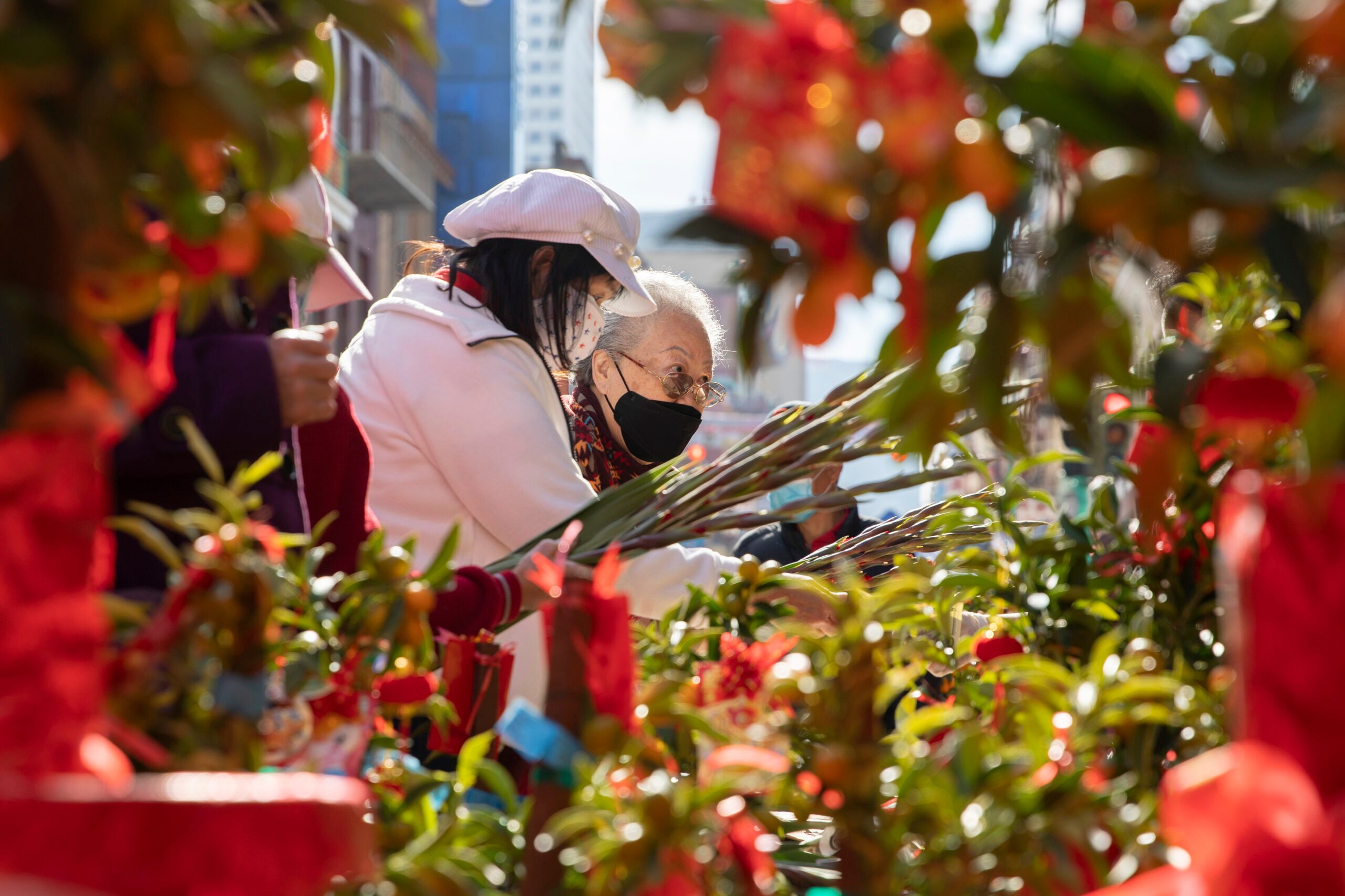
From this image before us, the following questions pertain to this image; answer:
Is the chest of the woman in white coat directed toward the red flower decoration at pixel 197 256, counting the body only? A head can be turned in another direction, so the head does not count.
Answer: no

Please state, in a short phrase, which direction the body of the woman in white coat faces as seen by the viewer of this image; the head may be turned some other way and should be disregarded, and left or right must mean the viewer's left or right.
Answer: facing to the right of the viewer

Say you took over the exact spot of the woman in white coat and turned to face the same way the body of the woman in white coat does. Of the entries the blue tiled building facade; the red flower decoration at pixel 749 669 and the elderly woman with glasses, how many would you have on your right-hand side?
1

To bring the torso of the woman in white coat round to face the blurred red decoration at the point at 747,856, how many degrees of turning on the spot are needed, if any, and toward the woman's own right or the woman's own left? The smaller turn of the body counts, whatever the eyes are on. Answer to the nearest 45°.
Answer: approximately 90° to the woman's own right

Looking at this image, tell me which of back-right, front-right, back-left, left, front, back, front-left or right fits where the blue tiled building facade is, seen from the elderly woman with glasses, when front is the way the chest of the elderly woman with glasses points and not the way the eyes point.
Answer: back-left

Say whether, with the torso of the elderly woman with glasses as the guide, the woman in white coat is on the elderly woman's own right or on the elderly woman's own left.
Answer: on the elderly woman's own right

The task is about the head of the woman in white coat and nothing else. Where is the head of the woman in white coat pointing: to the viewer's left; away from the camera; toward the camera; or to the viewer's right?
to the viewer's right

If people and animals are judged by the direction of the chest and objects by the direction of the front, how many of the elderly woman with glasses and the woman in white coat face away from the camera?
0

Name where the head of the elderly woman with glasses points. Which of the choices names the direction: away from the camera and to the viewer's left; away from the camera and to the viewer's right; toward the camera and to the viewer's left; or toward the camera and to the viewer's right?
toward the camera and to the viewer's right

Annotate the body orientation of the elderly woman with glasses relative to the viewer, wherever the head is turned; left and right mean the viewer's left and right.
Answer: facing the viewer and to the right of the viewer

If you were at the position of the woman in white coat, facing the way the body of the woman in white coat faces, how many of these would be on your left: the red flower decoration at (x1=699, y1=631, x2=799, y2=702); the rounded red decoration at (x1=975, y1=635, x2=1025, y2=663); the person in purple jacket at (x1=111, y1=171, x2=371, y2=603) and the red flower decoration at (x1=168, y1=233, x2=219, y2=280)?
0
